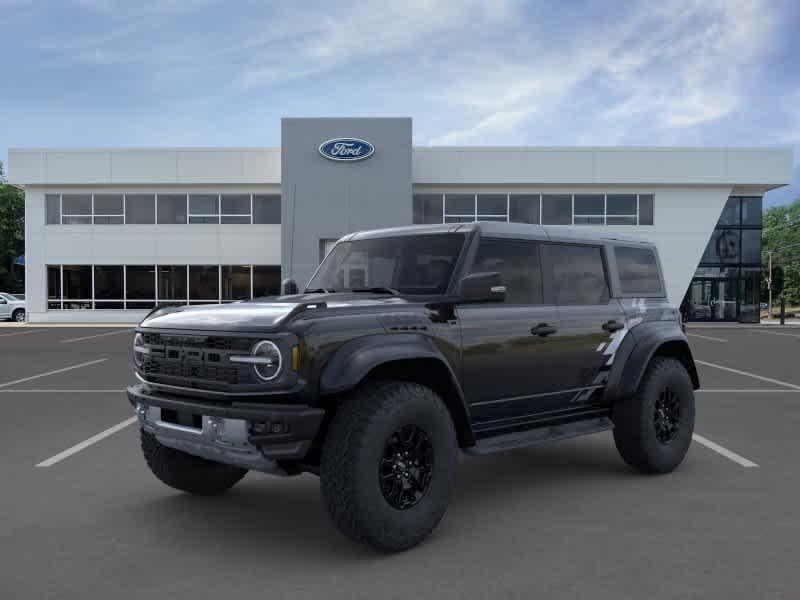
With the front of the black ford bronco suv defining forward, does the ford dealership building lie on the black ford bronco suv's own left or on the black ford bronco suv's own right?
on the black ford bronco suv's own right

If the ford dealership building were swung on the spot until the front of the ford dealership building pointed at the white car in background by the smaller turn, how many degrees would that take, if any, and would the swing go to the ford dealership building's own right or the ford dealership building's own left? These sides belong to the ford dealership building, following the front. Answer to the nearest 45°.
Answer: approximately 90° to the ford dealership building's own right

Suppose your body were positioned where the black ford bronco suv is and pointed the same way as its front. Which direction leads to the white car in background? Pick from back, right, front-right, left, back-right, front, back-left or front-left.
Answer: right

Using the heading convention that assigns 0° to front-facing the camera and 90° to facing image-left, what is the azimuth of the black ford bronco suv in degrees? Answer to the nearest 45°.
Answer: approximately 45°

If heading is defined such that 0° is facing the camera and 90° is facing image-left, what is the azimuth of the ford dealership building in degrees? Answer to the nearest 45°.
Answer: approximately 0°
